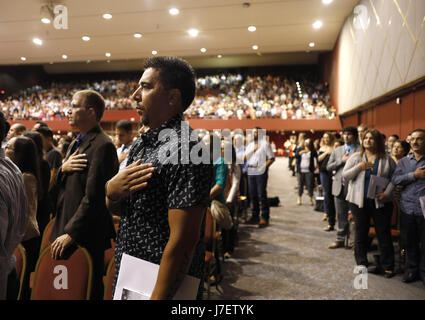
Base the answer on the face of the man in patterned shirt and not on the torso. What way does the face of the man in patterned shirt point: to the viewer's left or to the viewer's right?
to the viewer's left

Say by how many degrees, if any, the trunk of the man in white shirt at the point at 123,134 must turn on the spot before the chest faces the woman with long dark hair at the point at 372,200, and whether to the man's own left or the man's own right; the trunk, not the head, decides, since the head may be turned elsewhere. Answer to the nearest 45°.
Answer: approximately 135° to the man's own left

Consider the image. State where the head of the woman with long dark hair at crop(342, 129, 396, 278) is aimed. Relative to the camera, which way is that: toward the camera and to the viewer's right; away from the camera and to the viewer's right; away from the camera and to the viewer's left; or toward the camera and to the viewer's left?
toward the camera and to the viewer's left

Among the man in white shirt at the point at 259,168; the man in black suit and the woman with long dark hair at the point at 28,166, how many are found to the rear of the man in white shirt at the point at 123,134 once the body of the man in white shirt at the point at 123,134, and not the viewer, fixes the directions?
1

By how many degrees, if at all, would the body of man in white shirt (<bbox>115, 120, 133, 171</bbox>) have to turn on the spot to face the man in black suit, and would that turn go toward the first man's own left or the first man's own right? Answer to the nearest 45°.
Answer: approximately 45° to the first man's own left

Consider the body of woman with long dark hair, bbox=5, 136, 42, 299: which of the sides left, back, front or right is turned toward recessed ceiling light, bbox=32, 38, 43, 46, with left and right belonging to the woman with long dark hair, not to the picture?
right

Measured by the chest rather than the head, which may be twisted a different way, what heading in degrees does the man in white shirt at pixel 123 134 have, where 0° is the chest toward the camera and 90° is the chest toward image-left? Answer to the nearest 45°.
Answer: approximately 45°

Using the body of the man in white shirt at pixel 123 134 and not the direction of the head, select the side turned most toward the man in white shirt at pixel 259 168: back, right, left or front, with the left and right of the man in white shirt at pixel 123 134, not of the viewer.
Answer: back

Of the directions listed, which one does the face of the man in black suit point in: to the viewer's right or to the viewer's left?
to the viewer's left

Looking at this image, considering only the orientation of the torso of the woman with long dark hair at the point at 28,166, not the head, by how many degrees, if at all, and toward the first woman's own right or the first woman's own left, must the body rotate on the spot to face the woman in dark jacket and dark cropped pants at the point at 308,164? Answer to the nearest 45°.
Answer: approximately 135° to the first woman's own right

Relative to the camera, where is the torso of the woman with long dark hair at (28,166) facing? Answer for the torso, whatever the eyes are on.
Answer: to the viewer's left

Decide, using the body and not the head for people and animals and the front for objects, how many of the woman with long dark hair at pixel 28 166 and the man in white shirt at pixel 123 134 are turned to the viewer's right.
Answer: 0
